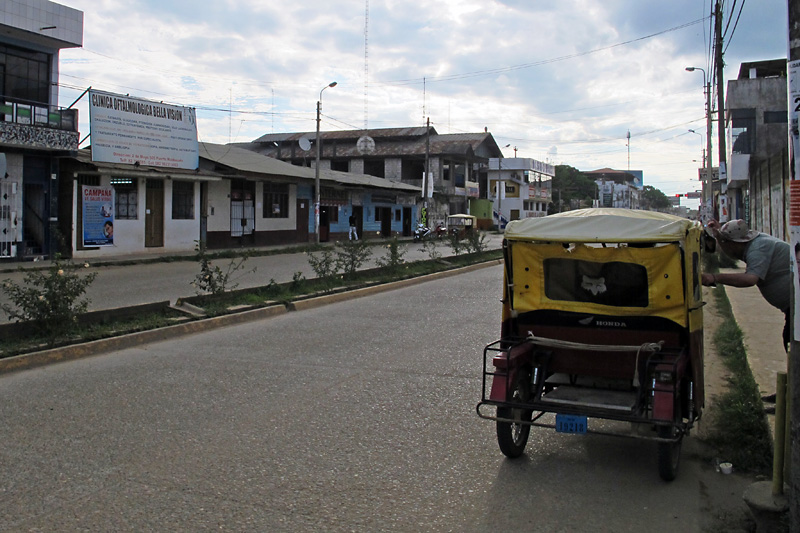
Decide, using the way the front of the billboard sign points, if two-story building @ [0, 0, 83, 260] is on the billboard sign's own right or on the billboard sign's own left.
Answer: on the billboard sign's own right

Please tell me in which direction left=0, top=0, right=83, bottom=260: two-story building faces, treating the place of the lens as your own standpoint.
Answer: facing the viewer and to the right of the viewer

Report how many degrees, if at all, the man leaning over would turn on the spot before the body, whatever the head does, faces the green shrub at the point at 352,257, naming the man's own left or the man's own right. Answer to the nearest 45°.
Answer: approximately 45° to the man's own right

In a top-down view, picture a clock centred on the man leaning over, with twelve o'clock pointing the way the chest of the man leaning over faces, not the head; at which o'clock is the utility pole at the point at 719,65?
The utility pole is roughly at 3 o'clock from the man leaning over.

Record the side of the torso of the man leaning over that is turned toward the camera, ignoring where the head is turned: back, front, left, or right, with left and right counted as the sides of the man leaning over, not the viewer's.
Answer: left

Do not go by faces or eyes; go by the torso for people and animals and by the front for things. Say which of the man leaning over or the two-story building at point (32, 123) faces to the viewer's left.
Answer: the man leaning over

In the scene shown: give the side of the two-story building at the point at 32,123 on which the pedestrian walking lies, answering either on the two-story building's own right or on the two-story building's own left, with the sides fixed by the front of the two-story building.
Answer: on the two-story building's own left

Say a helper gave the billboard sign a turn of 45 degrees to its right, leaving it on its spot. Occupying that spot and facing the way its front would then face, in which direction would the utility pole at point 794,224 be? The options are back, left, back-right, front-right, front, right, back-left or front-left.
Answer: front

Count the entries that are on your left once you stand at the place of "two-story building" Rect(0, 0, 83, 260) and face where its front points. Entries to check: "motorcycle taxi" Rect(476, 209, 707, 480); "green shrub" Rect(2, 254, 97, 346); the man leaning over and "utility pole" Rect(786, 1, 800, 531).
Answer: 0

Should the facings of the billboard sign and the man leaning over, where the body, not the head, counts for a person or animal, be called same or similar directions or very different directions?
very different directions

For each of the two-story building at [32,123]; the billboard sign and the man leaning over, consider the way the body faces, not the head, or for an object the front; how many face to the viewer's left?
1

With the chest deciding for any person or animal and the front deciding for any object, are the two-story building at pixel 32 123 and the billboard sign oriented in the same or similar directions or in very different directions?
same or similar directions

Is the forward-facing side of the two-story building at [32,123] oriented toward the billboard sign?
no

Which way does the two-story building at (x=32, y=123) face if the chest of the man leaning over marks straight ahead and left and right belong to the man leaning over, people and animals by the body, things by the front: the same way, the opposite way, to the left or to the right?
the opposite way
